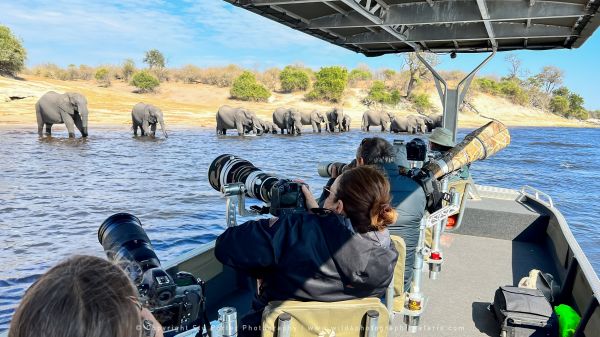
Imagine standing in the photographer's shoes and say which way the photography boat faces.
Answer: facing away from the viewer

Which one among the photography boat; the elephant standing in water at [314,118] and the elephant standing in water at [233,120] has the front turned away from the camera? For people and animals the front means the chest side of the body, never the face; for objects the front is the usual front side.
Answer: the photography boat

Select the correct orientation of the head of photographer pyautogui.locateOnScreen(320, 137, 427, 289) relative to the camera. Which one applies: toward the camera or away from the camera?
away from the camera

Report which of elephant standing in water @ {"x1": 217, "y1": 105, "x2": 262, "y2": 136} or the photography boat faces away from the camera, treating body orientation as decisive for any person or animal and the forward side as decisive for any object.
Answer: the photography boat

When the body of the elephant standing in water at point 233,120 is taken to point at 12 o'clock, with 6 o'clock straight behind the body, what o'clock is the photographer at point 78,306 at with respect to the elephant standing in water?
The photographer is roughly at 3 o'clock from the elephant standing in water.

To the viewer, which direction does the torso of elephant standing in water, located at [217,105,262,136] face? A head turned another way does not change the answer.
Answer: to the viewer's right

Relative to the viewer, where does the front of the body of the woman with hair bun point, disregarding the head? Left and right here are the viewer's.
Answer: facing away from the viewer and to the left of the viewer

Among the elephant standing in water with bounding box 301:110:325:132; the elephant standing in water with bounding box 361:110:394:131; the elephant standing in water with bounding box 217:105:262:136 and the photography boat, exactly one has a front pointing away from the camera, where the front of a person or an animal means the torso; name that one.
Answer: the photography boat

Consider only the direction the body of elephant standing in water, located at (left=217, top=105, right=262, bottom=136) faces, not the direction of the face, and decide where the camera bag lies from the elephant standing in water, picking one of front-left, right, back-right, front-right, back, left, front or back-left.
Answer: right

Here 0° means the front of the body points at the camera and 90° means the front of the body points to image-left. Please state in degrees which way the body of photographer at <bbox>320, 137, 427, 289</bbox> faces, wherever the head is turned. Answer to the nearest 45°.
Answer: approximately 135°

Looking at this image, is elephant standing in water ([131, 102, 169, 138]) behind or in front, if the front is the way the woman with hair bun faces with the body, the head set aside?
in front
